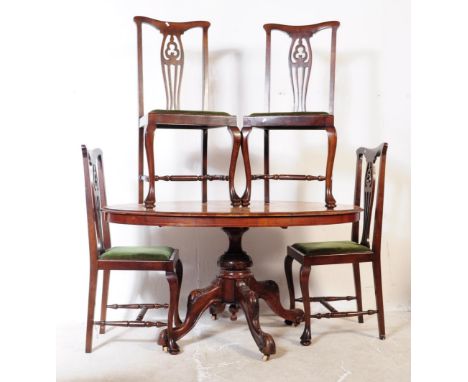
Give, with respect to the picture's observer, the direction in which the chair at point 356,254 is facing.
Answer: facing to the left of the viewer
